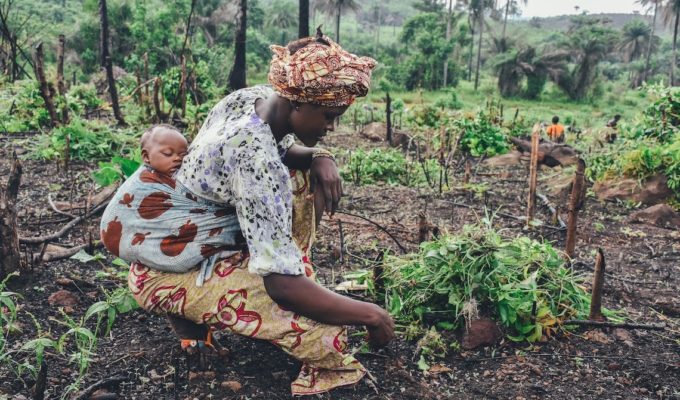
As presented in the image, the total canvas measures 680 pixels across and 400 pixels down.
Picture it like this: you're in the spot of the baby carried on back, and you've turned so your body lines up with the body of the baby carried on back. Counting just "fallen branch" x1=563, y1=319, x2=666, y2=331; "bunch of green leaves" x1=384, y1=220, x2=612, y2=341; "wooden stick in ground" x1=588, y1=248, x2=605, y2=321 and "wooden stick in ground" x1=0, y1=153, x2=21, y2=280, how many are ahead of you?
3

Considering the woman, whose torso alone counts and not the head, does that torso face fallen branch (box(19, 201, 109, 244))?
no

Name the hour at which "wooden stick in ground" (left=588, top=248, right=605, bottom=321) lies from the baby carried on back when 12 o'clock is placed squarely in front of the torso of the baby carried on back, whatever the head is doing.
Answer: The wooden stick in ground is roughly at 12 o'clock from the baby carried on back.

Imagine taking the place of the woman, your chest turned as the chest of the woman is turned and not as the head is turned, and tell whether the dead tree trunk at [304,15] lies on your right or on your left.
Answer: on your left

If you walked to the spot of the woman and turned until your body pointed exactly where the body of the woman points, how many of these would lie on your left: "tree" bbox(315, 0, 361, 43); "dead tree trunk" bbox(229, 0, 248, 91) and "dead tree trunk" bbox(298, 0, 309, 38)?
3

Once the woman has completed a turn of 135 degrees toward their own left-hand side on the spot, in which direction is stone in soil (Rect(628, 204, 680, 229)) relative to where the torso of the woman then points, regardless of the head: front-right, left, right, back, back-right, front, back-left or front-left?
right

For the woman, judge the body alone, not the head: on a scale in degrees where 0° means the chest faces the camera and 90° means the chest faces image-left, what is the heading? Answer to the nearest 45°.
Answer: approximately 270°

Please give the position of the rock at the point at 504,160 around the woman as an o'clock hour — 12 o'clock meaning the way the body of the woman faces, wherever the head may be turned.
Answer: The rock is roughly at 10 o'clock from the woman.

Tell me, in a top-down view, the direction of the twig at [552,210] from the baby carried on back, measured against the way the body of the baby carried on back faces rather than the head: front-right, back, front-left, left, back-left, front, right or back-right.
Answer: front-left

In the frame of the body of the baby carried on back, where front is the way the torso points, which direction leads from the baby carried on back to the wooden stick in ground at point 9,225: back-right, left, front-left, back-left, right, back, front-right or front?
back-left

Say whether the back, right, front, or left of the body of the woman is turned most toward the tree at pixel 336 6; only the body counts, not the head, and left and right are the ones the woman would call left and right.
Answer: left

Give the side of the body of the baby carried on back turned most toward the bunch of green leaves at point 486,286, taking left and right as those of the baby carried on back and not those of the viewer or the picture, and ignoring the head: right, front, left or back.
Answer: front

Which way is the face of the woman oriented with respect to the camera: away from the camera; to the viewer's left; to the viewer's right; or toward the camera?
to the viewer's right

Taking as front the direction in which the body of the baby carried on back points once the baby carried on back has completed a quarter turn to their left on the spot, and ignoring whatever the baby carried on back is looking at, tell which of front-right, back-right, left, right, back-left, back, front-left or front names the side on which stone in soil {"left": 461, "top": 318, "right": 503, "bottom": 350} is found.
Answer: right

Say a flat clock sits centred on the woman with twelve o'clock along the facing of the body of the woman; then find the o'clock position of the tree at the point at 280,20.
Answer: The tree is roughly at 9 o'clock from the woman.

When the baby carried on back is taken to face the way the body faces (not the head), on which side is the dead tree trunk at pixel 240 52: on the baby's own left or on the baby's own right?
on the baby's own left

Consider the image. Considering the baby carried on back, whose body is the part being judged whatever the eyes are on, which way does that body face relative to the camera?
to the viewer's right

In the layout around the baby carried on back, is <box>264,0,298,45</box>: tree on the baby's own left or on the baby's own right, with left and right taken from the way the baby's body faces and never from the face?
on the baby's own left
